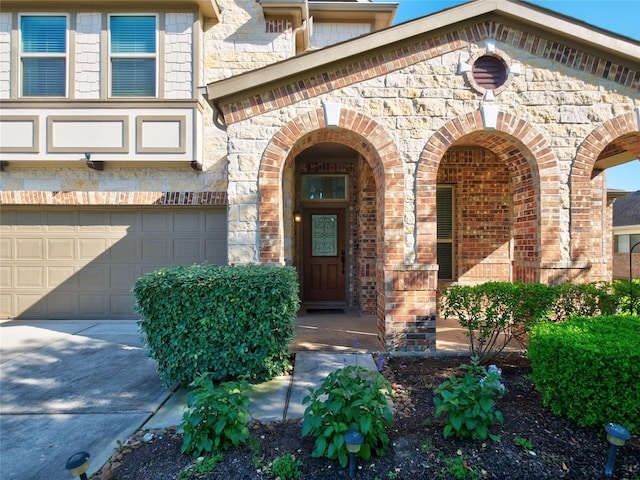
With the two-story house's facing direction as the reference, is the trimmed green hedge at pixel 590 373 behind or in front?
in front

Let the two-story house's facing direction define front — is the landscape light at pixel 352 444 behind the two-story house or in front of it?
in front

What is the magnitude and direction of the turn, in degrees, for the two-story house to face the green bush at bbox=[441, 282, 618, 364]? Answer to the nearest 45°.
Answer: approximately 45° to its left

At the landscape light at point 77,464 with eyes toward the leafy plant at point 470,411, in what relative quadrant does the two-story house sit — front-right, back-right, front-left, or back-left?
front-left

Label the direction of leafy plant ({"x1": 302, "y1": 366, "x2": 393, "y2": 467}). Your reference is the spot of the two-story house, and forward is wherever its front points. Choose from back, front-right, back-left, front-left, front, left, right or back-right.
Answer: front

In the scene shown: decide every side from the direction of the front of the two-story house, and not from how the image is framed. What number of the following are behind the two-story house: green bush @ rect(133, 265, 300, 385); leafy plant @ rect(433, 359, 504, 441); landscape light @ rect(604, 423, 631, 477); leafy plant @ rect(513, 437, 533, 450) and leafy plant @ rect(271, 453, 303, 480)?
0

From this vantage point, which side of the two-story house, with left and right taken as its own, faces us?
front

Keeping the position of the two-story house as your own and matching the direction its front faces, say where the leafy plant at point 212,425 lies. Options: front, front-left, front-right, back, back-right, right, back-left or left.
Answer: front

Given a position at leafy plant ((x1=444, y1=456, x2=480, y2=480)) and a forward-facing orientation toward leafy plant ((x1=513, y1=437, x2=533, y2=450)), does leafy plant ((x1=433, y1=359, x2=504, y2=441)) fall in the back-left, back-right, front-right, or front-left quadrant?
front-left

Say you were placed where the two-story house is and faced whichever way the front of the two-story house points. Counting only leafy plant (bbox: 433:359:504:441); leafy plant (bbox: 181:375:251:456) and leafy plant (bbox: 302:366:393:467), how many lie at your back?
0

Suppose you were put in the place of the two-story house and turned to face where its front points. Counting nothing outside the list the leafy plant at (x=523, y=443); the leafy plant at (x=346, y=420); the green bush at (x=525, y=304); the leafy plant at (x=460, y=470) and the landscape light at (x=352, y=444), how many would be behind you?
0

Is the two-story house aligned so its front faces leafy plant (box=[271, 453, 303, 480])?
yes

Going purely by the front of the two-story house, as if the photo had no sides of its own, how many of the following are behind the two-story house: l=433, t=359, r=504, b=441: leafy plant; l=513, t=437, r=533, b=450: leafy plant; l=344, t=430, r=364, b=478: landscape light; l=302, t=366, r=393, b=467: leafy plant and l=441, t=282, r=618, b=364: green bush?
0

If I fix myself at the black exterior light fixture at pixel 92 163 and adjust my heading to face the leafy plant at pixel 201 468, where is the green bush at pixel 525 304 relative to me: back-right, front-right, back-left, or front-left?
front-left

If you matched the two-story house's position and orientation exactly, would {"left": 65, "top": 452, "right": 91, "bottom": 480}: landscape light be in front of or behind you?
in front

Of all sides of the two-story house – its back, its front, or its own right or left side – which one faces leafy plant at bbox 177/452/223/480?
front
